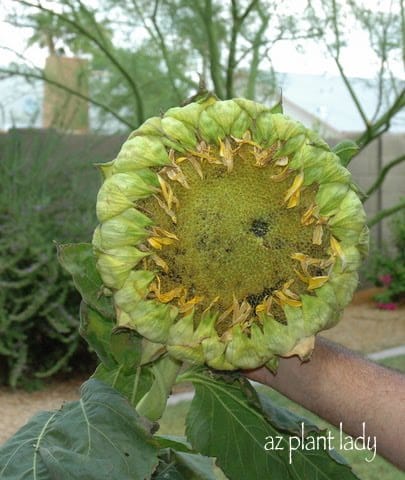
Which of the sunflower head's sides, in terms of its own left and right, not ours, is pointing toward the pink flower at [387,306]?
back

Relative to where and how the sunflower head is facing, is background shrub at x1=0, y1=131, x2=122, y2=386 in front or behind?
behind

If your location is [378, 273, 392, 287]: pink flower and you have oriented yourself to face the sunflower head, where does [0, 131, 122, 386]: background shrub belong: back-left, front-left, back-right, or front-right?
front-right

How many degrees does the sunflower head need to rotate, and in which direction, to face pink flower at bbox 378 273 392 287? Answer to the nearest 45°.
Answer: approximately 180°

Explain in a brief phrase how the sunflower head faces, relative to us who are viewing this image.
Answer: facing the viewer

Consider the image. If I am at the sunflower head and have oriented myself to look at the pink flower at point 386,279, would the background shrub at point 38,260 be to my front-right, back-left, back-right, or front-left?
front-left

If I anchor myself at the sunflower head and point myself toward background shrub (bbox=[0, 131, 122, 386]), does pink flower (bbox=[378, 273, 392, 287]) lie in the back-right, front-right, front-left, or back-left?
front-right
